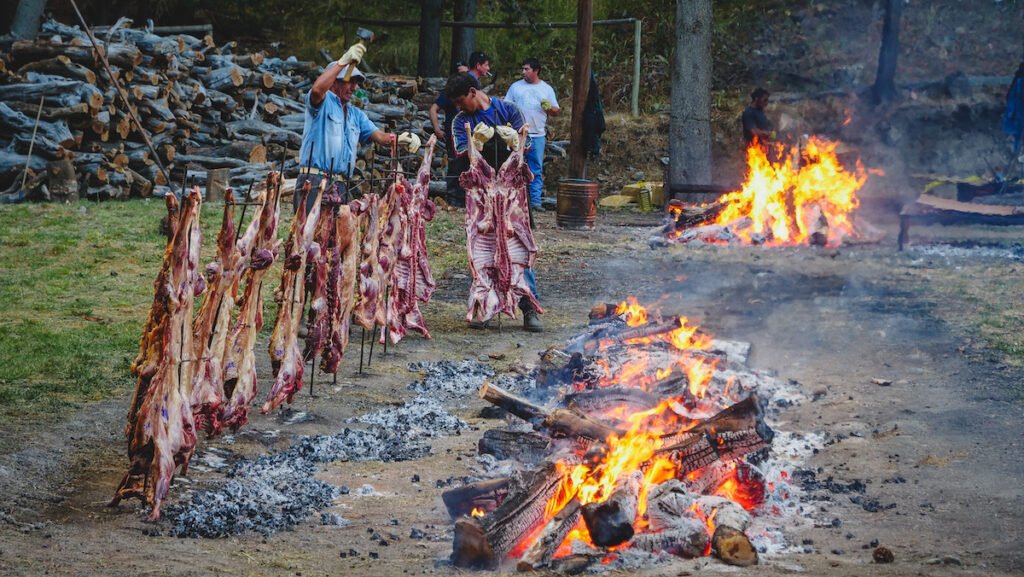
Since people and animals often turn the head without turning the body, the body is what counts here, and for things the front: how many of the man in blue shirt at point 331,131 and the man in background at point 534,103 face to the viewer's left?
0

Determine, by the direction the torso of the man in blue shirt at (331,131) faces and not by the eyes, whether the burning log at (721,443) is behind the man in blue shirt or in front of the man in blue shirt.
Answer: in front

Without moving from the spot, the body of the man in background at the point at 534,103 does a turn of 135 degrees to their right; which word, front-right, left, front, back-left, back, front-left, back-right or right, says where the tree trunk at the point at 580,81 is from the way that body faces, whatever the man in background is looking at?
right

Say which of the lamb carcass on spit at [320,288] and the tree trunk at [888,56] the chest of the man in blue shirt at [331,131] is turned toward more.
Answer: the lamb carcass on spit

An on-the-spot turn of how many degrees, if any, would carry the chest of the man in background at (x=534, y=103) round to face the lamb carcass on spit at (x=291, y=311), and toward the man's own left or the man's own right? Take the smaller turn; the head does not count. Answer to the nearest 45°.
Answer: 0° — they already face it

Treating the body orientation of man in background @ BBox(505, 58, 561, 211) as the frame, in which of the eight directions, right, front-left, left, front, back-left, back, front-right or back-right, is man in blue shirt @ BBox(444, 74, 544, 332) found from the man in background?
front

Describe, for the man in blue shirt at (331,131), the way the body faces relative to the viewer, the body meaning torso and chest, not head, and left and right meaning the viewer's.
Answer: facing the viewer and to the right of the viewer

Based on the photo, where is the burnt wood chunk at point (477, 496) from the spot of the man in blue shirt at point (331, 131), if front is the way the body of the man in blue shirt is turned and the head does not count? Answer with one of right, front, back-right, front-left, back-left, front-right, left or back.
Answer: front-right

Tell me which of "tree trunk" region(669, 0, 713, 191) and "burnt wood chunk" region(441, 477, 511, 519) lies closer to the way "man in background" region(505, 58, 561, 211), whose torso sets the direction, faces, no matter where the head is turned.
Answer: the burnt wood chunk

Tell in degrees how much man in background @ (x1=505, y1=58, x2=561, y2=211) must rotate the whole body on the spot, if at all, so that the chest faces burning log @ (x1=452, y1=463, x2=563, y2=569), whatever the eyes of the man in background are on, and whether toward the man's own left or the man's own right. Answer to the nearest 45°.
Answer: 0° — they already face it

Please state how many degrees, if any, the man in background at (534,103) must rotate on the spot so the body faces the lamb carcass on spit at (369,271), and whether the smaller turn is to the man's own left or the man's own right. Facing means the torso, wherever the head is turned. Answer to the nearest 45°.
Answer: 0° — they already face it

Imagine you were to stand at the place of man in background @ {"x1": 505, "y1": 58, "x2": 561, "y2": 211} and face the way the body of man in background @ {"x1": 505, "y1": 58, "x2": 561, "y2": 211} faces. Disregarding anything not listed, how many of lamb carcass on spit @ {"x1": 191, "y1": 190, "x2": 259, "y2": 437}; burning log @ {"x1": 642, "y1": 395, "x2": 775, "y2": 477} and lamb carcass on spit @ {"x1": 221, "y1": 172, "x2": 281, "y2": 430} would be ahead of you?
3

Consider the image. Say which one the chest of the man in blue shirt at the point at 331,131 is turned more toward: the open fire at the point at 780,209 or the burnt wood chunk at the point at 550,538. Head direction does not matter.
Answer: the burnt wood chunk

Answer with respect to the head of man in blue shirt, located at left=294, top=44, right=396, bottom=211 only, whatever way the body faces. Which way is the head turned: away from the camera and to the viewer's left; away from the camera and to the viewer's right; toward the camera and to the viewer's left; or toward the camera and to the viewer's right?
toward the camera and to the viewer's right

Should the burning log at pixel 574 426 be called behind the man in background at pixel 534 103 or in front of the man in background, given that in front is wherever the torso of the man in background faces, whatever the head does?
in front

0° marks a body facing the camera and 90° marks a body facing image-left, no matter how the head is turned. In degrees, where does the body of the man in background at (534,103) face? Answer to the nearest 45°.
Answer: approximately 0°
